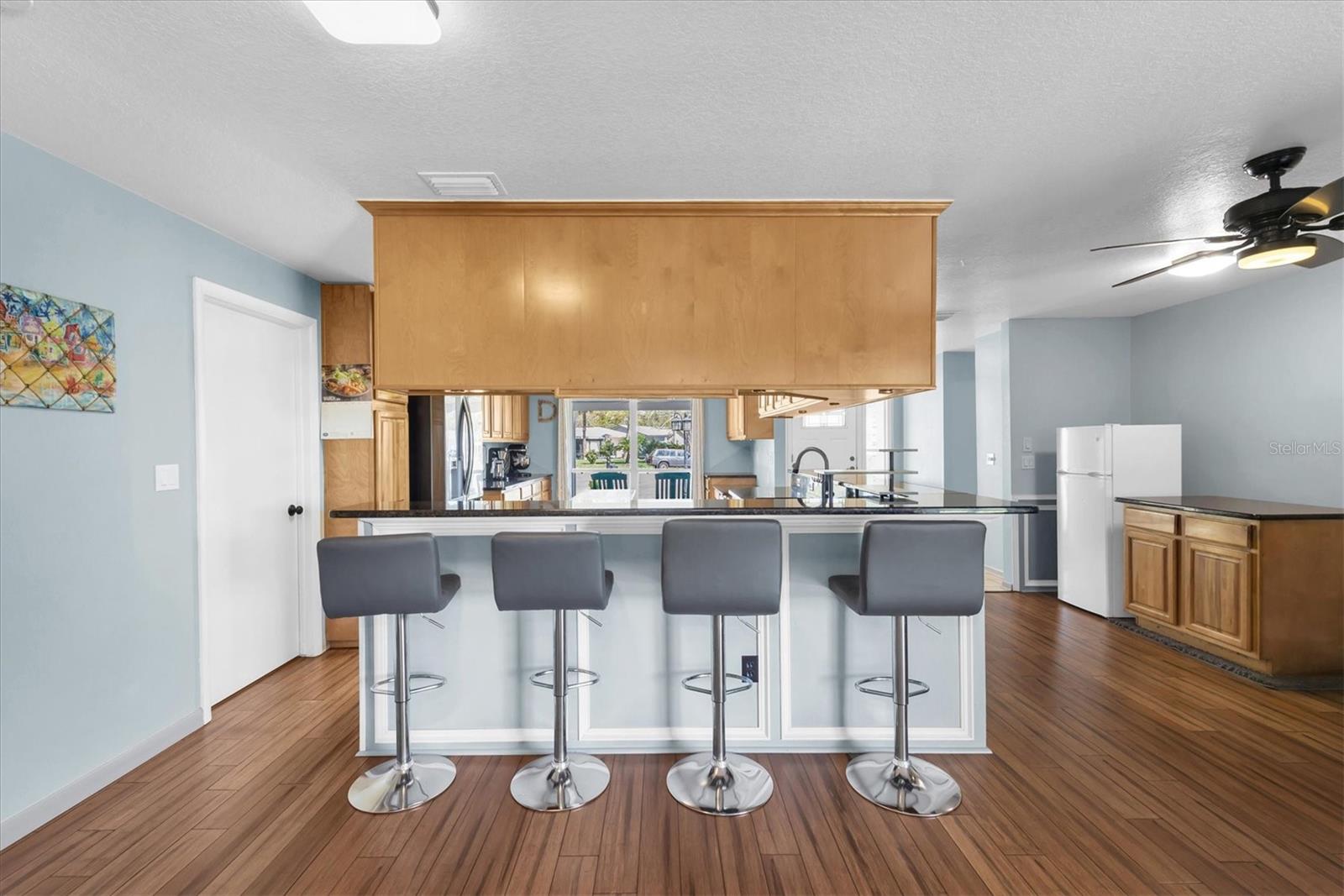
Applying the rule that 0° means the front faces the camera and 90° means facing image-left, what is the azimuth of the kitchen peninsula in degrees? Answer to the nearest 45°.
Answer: approximately 0°

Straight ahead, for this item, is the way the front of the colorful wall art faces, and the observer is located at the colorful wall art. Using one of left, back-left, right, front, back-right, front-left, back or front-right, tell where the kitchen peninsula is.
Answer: front

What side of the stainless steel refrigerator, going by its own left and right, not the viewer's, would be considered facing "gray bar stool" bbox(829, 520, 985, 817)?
front

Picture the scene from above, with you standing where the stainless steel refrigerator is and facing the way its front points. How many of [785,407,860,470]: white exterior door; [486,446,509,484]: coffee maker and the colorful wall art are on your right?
1

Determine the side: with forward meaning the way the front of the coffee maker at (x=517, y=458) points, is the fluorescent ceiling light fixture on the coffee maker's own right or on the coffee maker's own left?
on the coffee maker's own right

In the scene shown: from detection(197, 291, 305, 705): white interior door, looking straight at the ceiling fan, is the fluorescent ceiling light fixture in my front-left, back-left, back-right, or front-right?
front-right

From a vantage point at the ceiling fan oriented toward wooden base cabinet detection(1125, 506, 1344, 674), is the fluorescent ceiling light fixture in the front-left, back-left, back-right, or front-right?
back-left

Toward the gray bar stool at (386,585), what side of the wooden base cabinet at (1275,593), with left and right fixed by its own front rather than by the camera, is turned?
front
